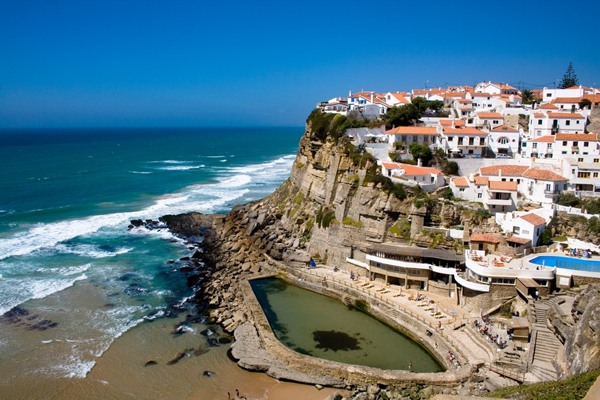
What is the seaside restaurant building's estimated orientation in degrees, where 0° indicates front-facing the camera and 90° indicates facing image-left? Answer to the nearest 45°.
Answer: approximately 45°

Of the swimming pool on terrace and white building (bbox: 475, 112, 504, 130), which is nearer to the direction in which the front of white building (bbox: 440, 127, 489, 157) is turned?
the swimming pool on terrace

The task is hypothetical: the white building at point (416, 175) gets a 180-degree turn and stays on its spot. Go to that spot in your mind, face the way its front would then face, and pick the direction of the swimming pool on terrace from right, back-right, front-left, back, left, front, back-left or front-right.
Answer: right

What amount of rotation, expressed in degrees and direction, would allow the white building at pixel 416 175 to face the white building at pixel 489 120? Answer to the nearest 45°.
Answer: approximately 180°

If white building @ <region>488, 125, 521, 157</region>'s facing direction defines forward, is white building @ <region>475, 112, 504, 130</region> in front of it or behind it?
behind

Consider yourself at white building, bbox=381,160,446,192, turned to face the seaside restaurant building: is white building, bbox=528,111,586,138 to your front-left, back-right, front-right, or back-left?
back-left

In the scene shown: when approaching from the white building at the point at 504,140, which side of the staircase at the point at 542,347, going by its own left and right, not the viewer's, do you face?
back
